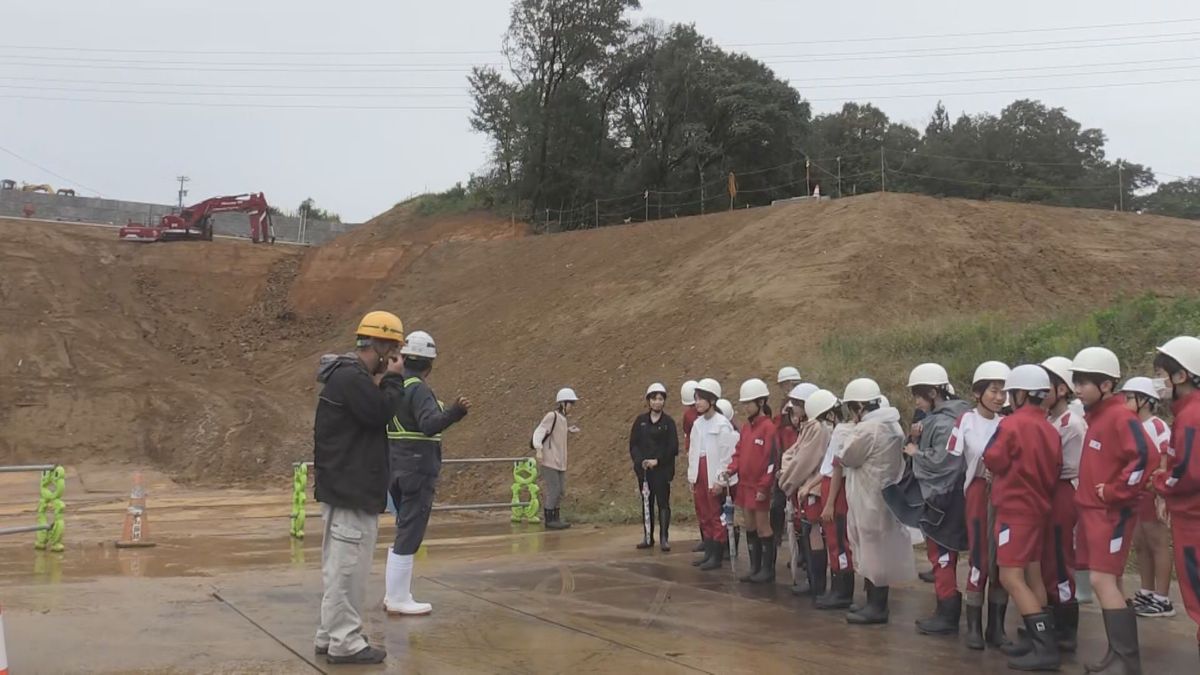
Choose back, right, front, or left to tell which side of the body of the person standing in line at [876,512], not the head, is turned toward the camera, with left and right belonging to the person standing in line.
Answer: left

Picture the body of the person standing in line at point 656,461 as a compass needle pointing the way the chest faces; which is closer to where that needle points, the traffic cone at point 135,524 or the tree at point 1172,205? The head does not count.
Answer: the traffic cone

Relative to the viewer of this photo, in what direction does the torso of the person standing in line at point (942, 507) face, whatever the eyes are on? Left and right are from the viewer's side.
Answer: facing to the left of the viewer

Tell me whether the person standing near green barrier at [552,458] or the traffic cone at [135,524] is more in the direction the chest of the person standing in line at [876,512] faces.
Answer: the traffic cone

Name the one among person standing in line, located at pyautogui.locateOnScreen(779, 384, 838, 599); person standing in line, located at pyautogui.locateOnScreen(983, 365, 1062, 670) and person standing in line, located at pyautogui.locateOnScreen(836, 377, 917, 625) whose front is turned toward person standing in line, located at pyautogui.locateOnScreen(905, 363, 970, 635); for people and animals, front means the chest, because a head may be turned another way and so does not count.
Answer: person standing in line, located at pyautogui.locateOnScreen(983, 365, 1062, 670)

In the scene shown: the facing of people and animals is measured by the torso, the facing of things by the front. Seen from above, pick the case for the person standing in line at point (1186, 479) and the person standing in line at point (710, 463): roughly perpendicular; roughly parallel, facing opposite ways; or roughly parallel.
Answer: roughly perpendicular

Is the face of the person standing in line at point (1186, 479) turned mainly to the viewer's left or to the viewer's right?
to the viewer's left

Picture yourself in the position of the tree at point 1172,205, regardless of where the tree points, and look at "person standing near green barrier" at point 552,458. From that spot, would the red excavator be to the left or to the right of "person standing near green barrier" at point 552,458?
right

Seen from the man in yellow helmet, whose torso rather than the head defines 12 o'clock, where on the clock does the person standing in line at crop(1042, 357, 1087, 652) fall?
The person standing in line is roughly at 12 o'clock from the man in yellow helmet.

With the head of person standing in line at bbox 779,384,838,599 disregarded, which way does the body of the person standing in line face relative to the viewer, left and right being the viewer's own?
facing to the left of the viewer

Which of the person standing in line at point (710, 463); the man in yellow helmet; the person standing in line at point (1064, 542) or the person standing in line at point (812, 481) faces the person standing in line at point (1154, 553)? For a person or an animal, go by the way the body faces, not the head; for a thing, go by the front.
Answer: the man in yellow helmet

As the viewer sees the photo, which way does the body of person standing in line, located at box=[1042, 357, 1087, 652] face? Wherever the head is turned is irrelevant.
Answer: to the viewer's left

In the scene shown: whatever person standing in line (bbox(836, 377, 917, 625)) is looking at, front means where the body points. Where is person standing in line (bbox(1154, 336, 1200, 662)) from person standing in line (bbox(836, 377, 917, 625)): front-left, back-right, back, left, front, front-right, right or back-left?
back-left

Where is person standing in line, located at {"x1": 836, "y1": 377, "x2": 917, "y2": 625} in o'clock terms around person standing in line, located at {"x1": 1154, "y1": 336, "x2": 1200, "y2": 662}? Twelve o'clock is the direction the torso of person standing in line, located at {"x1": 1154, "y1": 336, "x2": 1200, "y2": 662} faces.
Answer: person standing in line, located at {"x1": 836, "y1": 377, "x2": 917, "y2": 625} is roughly at 1 o'clock from person standing in line, located at {"x1": 1154, "y1": 336, "x2": 1200, "y2": 662}.
